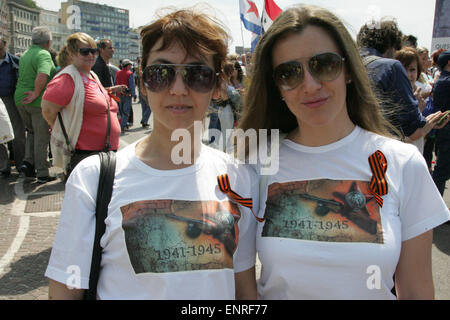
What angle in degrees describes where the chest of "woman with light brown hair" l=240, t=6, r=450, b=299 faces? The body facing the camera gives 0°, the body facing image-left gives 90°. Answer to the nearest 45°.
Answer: approximately 0°

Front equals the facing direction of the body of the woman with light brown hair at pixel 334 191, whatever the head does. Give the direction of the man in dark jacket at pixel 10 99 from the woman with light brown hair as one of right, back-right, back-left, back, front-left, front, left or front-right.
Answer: back-right

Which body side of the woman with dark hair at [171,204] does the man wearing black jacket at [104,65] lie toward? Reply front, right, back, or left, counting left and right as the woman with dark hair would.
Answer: back

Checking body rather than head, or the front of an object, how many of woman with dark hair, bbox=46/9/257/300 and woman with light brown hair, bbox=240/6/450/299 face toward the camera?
2
